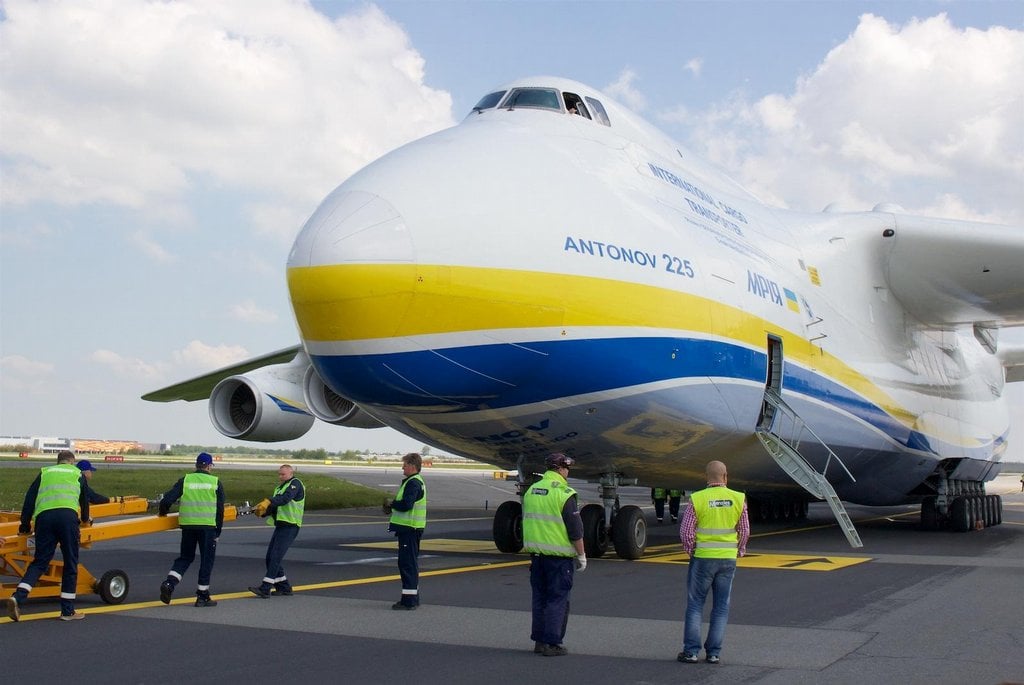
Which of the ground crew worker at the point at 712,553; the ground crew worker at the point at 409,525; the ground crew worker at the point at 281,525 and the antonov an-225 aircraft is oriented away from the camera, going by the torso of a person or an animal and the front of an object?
the ground crew worker at the point at 712,553

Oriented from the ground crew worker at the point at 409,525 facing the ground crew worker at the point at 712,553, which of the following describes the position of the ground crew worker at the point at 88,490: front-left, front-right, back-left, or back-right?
back-right

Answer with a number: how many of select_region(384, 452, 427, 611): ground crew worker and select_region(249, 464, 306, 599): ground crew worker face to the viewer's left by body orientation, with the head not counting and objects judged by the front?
2

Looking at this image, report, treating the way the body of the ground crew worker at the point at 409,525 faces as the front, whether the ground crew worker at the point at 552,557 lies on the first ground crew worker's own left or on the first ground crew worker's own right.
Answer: on the first ground crew worker's own left

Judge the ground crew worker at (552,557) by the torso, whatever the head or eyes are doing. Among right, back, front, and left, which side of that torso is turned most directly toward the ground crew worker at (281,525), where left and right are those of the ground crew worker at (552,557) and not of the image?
left

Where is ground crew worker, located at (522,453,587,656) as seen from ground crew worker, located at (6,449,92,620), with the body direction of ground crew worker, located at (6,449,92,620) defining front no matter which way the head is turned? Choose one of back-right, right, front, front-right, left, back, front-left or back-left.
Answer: right

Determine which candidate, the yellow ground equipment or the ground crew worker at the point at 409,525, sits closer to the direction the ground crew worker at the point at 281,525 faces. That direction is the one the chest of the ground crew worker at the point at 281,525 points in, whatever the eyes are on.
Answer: the yellow ground equipment

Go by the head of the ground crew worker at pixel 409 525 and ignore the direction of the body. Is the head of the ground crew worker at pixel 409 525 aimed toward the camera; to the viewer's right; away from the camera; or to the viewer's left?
to the viewer's left

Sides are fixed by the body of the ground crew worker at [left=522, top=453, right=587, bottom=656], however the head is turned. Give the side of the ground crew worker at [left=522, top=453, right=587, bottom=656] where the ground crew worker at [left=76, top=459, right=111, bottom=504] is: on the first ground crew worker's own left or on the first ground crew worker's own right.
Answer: on the first ground crew worker's own left

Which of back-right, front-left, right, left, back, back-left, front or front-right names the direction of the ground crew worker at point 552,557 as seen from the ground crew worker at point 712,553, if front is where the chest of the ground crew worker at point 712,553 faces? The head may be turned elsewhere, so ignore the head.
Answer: left

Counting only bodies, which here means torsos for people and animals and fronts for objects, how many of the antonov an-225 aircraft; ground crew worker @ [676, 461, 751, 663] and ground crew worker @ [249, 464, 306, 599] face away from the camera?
1

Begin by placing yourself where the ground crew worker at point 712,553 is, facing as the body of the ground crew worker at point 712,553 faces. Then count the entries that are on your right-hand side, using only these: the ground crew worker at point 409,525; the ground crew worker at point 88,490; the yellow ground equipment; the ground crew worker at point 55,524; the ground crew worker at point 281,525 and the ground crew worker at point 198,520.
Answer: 0

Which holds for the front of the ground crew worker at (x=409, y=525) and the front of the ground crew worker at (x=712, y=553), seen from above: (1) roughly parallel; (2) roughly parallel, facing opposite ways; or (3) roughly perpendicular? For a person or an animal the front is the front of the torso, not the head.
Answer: roughly perpendicular

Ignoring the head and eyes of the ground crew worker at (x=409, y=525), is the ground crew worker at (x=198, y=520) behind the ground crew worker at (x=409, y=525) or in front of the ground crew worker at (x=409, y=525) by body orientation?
in front

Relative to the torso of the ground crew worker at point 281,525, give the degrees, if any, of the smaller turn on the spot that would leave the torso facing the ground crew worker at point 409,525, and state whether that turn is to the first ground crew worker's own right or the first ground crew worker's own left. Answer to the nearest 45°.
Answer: approximately 135° to the first ground crew worker's own left

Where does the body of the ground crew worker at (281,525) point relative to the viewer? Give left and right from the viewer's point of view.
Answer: facing to the left of the viewer

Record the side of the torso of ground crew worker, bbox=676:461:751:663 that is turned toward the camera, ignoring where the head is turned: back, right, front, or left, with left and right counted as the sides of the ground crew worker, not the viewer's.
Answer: back

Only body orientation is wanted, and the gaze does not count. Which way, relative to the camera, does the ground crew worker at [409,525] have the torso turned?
to the viewer's left
